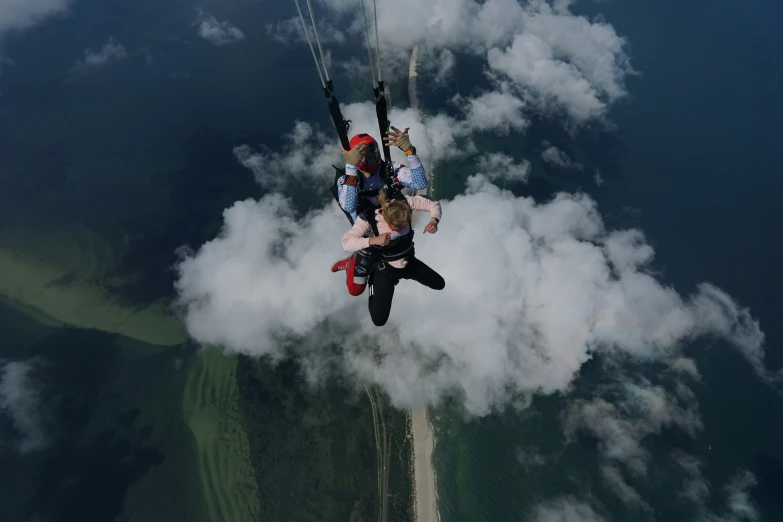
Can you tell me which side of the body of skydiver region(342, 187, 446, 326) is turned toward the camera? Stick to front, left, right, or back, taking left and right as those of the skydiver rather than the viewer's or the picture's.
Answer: front

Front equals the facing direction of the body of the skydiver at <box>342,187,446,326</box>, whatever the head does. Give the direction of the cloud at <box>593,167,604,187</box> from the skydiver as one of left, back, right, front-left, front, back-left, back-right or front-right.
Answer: back-left
